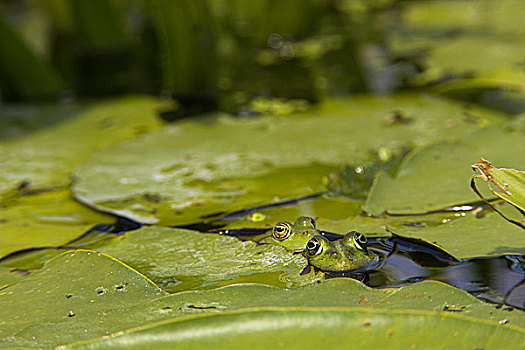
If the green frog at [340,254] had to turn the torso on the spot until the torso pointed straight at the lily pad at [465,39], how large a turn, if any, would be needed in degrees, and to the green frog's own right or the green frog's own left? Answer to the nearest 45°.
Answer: approximately 180°

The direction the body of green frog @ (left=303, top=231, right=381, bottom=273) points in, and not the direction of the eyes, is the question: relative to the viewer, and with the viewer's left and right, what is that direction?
facing the viewer

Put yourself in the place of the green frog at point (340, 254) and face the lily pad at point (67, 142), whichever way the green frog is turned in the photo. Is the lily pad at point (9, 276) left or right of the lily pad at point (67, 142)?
left

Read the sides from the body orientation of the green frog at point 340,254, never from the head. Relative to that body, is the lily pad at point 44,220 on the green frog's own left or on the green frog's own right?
on the green frog's own right
